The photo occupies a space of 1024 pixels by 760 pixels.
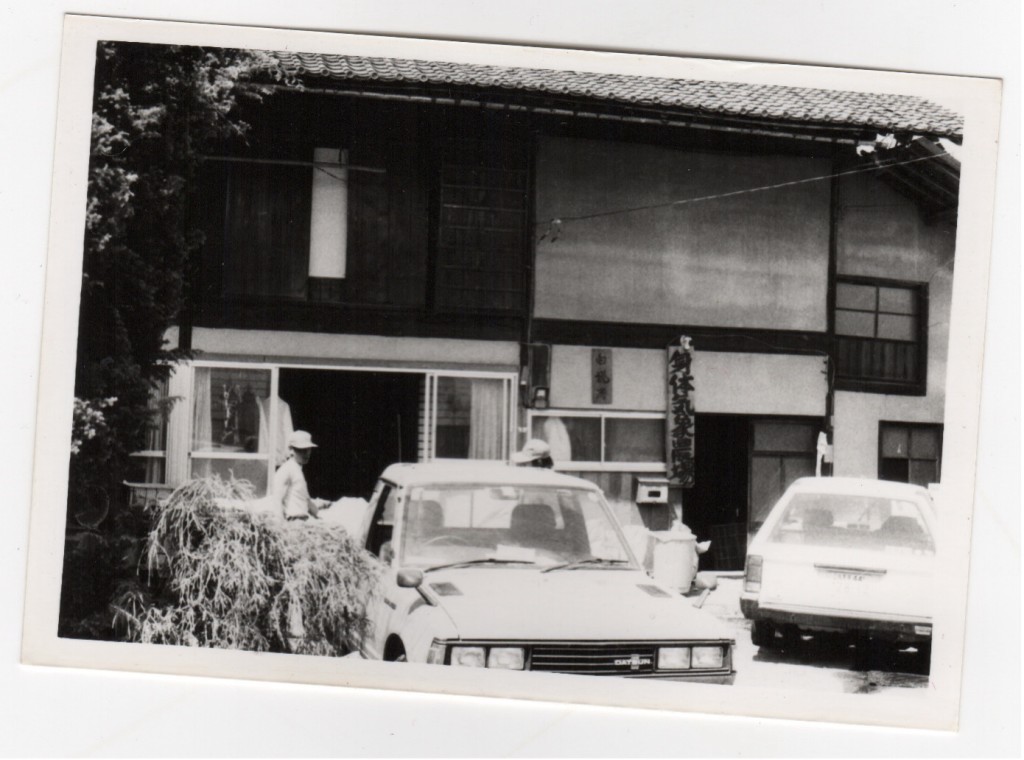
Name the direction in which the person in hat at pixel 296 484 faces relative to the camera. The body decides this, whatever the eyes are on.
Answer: to the viewer's right
